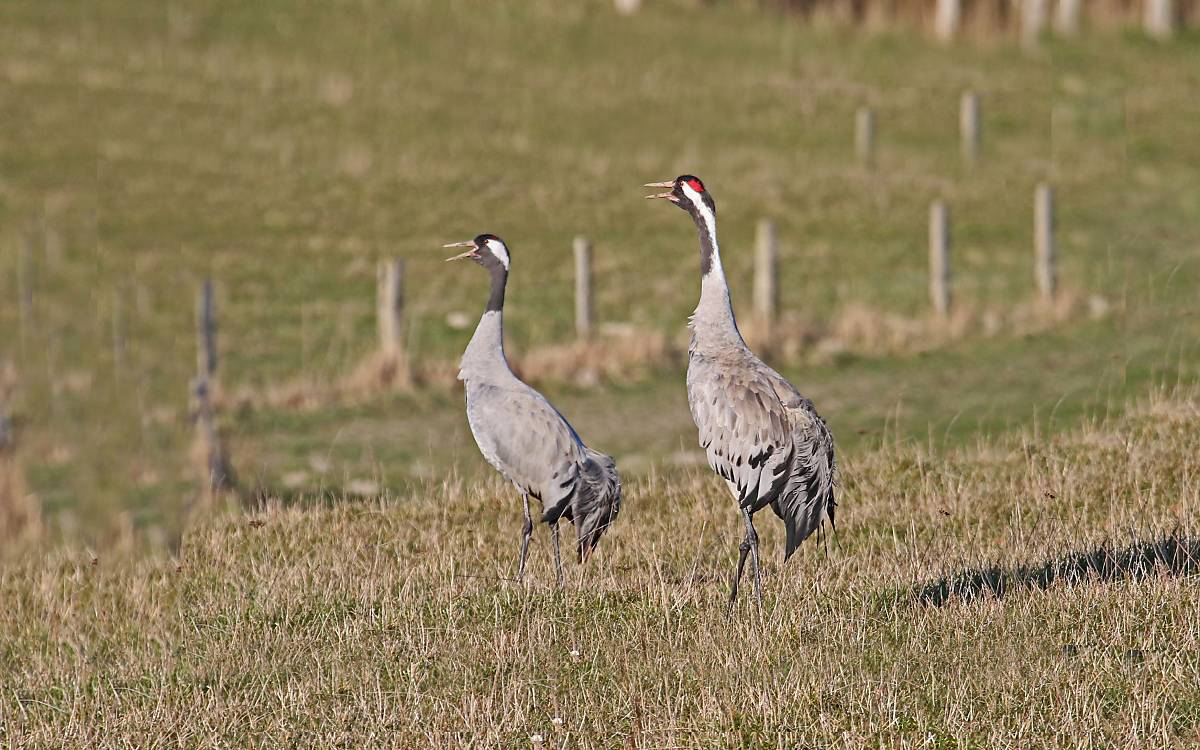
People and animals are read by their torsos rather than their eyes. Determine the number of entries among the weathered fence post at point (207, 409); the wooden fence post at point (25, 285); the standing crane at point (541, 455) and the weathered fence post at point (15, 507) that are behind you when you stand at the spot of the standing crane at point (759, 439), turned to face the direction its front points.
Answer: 0

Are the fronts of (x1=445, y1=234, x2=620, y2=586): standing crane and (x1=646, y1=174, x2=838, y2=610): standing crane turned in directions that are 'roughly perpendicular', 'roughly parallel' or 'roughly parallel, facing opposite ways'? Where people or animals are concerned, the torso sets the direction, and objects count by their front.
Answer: roughly parallel

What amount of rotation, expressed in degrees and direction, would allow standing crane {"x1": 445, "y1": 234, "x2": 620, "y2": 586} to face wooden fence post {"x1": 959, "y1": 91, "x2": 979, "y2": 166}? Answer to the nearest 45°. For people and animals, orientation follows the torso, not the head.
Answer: approximately 90° to its right

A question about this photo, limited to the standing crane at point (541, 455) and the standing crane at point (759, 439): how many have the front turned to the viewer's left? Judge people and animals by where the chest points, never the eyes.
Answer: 2

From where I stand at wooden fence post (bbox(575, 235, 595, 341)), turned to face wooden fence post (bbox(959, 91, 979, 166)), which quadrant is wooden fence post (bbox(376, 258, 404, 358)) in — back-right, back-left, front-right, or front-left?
back-left

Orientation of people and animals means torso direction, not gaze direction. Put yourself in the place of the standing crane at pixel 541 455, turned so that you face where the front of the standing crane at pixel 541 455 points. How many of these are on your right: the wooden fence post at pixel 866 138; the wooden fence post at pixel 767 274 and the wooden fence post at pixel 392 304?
3

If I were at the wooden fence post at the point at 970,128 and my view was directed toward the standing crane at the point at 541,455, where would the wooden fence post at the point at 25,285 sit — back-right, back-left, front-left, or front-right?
front-right

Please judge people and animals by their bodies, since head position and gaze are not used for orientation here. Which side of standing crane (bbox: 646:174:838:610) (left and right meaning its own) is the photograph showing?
left

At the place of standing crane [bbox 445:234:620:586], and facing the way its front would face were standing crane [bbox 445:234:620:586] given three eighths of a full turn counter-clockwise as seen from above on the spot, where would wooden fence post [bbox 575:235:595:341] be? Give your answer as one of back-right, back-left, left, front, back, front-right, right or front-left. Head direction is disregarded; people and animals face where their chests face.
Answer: back-left

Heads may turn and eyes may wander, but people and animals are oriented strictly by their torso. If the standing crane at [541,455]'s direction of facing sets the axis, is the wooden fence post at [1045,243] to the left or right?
on its right

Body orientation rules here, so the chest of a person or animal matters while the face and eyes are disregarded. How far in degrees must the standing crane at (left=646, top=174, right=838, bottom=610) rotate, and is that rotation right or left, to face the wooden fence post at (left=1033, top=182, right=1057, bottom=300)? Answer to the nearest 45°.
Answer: approximately 90° to its right

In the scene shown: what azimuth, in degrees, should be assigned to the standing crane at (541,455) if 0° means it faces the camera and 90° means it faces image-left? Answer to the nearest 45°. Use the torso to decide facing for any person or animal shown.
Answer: approximately 90°

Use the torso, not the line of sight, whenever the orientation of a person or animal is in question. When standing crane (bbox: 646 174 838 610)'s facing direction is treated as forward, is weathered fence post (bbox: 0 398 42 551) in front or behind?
in front

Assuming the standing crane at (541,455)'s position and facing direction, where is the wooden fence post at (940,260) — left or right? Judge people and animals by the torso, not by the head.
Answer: on its right

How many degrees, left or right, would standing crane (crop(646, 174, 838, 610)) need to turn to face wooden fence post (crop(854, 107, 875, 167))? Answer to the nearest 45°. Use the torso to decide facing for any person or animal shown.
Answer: approximately 90° to its right

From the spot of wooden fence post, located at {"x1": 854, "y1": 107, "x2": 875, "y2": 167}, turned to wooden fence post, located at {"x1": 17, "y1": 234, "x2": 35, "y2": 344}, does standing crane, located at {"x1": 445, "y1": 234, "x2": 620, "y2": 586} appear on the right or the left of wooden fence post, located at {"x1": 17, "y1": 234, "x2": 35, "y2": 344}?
left
